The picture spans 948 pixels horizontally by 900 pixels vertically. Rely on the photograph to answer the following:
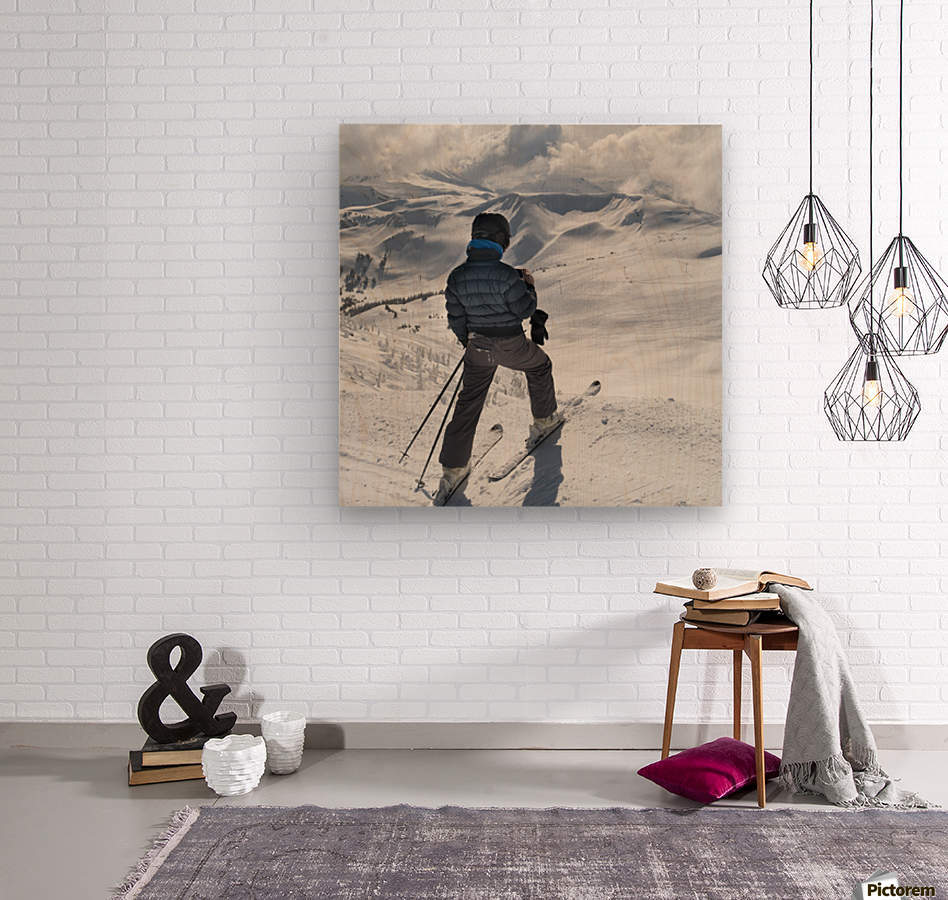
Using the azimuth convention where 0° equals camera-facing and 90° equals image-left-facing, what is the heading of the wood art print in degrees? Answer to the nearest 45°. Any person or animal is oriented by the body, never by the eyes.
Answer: approximately 0°

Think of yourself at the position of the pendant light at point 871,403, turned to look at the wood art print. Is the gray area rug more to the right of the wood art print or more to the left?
left

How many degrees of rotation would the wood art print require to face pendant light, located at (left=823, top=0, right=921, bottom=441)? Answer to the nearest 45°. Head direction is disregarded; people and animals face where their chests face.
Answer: approximately 90° to its left
